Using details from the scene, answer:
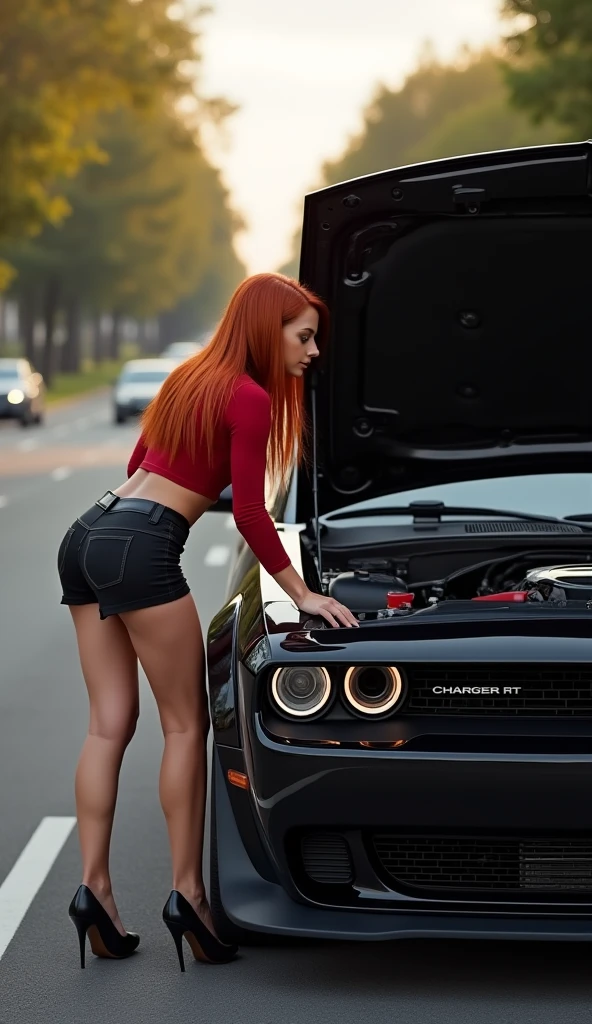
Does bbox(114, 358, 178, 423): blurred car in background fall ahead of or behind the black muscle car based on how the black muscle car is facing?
behind

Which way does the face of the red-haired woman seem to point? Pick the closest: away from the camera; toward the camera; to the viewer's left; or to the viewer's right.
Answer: to the viewer's right

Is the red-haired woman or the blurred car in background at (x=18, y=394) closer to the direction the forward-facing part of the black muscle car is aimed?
the red-haired woman

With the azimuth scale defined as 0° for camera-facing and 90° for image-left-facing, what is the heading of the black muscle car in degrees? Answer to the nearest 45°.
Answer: approximately 0°

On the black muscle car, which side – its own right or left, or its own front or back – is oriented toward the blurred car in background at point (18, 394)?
back

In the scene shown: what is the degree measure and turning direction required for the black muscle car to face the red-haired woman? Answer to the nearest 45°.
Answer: approximately 90° to its right
